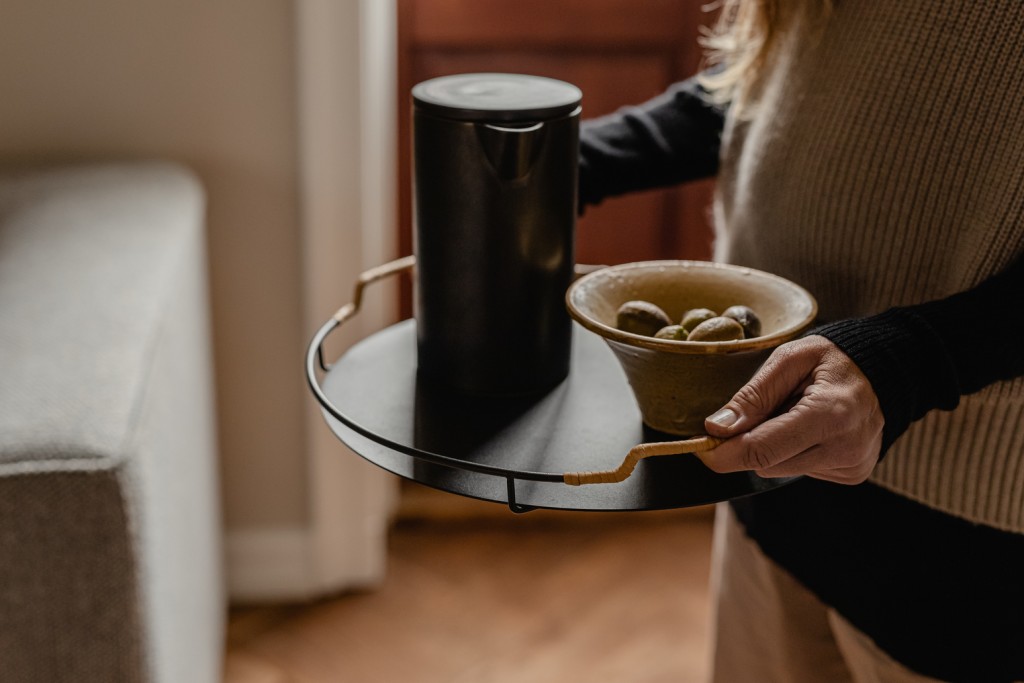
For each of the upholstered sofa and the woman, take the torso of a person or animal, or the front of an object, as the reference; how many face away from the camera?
0

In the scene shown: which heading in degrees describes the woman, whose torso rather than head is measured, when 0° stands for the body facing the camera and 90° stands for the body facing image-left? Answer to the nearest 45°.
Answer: approximately 45°
